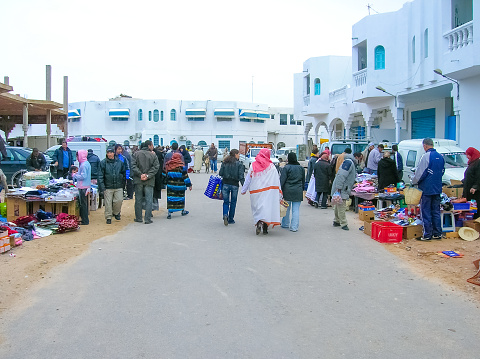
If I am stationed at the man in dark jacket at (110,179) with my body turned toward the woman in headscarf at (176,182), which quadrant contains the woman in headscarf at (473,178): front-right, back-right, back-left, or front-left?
front-right

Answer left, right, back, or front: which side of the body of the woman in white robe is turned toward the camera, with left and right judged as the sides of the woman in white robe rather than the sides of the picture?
back

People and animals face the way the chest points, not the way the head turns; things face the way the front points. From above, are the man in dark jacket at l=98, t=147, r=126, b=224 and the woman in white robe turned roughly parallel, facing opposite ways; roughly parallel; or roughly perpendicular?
roughly parallel, facing opposite ways

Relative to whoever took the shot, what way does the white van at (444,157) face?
facing the viewer and to the right of the viewer

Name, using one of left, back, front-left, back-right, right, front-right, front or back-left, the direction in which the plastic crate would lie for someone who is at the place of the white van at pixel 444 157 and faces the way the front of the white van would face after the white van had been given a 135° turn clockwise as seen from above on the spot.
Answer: left

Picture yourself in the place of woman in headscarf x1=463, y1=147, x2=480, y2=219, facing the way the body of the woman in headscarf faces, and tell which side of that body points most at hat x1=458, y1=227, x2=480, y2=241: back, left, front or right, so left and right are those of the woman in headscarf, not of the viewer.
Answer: left

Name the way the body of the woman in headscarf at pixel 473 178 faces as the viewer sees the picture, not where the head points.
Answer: to the viewer's left

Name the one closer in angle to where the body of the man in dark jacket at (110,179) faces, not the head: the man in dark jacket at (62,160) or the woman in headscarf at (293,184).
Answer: the woman in headscarf

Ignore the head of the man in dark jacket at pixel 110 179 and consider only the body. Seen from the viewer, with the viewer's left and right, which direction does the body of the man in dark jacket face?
facing the viewer

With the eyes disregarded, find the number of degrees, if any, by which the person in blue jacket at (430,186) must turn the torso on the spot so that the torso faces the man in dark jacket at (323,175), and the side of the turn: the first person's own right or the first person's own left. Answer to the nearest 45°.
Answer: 0° — they already face them

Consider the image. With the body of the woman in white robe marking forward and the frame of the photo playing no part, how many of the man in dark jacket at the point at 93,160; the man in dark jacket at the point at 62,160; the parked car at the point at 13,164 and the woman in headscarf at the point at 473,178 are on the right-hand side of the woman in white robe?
1

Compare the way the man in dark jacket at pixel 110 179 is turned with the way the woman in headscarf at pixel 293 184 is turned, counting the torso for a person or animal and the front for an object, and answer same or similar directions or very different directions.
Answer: very different directions
